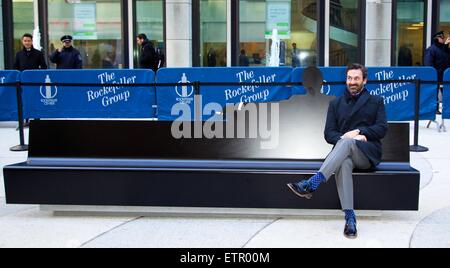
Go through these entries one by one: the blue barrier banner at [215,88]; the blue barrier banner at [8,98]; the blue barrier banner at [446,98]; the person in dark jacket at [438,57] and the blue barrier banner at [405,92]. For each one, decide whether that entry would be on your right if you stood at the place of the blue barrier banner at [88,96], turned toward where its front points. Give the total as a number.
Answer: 1

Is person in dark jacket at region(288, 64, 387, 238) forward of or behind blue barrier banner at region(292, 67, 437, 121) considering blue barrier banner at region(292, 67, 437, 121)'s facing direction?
forward

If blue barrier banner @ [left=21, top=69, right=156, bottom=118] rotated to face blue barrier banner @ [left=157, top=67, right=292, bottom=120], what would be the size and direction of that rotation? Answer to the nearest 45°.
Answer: approximately 90° to its left

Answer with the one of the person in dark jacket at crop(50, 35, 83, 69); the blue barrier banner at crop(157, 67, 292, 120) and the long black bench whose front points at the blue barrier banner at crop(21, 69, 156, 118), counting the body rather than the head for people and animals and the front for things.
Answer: the person in dark jacket

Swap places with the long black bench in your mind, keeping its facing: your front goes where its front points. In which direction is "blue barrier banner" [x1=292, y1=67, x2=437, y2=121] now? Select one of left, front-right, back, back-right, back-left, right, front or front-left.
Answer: back-left

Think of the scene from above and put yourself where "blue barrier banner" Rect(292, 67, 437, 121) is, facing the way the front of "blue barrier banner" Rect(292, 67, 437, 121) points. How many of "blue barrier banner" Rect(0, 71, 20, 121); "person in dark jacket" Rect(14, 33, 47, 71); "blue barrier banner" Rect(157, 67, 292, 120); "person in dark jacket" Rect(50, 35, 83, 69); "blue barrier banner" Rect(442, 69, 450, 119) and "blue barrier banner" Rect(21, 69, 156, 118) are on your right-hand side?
5

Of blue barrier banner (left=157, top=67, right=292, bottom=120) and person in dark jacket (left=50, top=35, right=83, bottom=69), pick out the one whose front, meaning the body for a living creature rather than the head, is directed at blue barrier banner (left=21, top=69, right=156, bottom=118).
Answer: the person in dark jacket

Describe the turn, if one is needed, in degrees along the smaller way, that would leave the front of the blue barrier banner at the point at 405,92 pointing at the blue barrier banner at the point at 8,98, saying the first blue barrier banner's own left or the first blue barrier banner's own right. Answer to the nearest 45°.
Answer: approximately 90° to the first blue barrier banner's own right

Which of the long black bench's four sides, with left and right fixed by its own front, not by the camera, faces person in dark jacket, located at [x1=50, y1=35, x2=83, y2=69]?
back

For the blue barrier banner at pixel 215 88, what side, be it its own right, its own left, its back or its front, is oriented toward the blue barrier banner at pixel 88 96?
right

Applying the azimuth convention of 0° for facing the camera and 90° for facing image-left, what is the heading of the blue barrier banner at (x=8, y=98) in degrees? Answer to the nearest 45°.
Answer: approximately 0°

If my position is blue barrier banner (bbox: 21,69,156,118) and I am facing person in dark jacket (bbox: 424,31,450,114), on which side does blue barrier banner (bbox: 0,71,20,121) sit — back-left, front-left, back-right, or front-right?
back-left

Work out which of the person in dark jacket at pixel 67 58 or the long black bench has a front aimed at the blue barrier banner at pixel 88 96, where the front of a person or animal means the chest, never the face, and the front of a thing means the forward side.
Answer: the person in dark jacket

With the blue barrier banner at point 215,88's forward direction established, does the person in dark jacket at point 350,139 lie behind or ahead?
ahead

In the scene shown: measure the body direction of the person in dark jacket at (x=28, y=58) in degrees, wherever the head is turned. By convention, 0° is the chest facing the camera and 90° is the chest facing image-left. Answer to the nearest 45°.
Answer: approximately 0°
